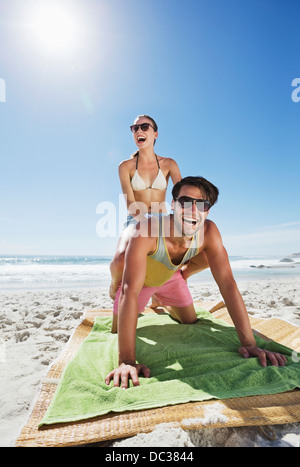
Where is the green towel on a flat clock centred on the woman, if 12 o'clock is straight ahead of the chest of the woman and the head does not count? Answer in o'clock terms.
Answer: The green towel is roughly at 12 o'clock from the woman.

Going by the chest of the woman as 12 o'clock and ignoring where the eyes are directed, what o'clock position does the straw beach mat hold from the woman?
The straw beach mat is roughly at 12 o'clock from the woman.

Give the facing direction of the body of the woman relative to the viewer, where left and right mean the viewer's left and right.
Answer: facing the viewer
